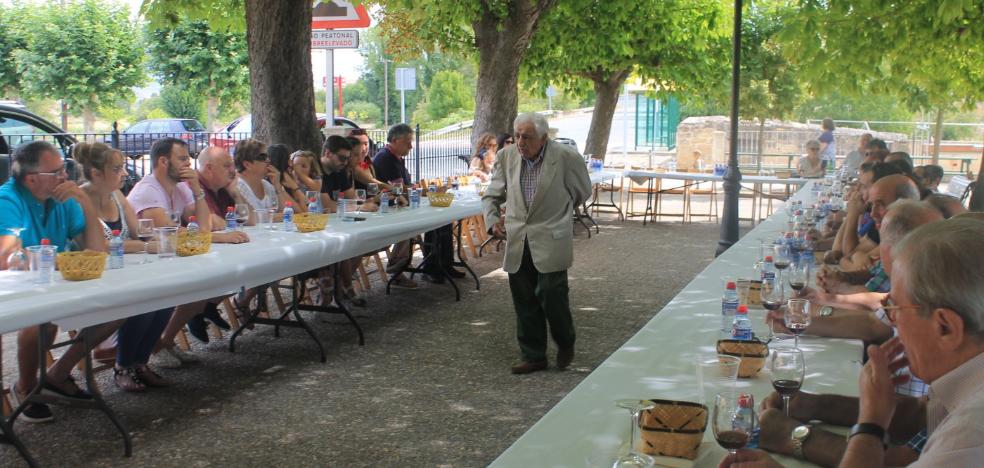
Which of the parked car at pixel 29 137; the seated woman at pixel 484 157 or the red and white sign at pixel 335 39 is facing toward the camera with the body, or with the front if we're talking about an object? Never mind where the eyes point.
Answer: the red and white sign

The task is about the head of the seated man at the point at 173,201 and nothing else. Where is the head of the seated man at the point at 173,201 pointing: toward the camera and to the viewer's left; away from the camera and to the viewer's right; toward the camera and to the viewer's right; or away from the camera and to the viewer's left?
toward the camera and to the viewer's right

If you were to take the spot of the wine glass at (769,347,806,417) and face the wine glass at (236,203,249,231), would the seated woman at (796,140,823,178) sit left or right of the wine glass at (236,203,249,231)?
right

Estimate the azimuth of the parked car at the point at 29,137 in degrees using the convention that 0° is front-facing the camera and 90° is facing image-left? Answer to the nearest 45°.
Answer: approximately 270°

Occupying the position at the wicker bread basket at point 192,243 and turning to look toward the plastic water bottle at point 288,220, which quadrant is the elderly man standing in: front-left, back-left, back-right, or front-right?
front-right

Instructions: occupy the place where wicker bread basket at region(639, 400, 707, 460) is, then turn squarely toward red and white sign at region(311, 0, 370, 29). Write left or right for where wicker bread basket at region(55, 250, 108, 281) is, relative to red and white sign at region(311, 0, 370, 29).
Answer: left

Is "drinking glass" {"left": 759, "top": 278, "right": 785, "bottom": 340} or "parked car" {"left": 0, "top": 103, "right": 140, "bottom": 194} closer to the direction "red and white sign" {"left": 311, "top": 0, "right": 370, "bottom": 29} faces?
the drinking glass

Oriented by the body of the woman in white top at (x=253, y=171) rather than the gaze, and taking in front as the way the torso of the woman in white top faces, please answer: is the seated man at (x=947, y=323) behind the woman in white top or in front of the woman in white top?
in front

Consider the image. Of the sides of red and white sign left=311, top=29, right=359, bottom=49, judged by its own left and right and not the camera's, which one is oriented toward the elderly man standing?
front

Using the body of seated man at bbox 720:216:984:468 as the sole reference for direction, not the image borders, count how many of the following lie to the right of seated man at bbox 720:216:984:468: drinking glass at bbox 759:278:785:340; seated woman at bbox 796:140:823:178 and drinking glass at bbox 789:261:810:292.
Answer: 3

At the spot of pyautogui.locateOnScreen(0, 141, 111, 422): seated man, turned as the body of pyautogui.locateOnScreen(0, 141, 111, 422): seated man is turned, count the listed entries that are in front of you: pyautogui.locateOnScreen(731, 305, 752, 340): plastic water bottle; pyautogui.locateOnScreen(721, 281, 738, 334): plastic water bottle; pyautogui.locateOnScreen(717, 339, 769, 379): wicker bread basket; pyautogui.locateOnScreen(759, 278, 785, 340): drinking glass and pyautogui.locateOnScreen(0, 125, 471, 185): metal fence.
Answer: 4

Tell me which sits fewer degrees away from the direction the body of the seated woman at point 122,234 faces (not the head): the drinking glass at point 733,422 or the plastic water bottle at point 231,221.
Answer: the drinking glass

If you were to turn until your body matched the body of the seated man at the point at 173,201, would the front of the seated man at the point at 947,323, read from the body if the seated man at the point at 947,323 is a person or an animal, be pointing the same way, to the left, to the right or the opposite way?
the opposite way

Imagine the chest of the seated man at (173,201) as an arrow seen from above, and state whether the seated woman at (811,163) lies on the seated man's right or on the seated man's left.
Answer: on the seated man's left
